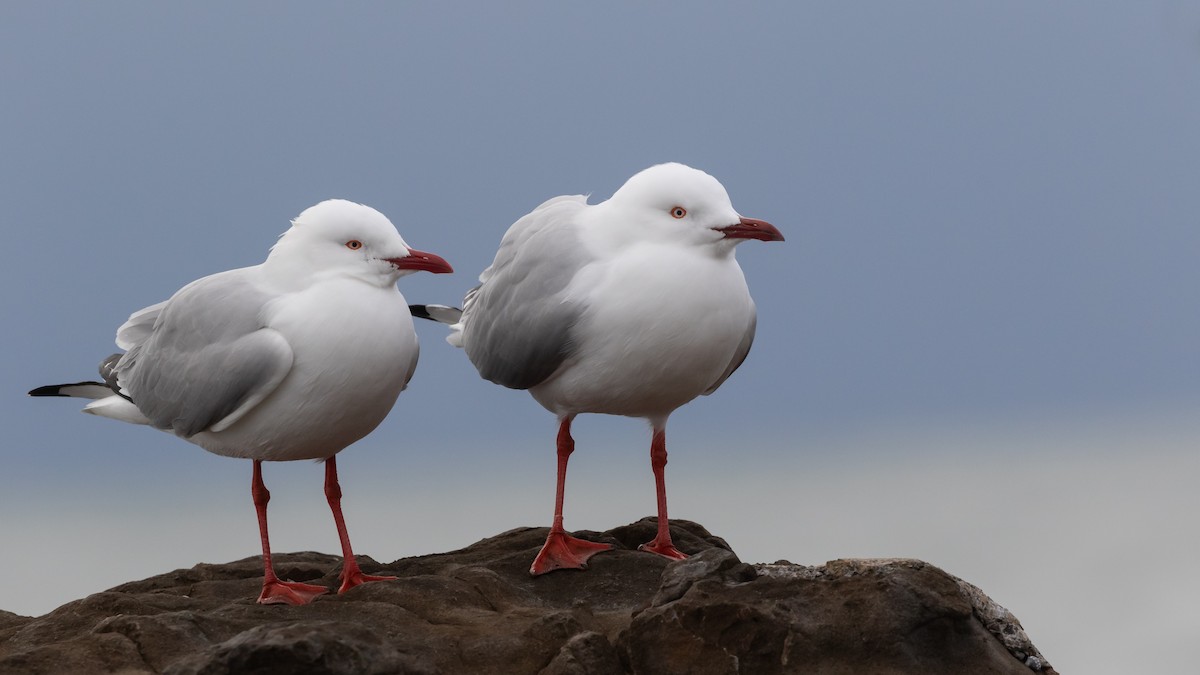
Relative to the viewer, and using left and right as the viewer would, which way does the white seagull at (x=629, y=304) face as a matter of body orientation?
facing the viewer and to the right of the viewer

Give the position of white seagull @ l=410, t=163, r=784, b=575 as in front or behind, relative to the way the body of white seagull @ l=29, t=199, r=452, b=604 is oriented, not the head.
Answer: in front

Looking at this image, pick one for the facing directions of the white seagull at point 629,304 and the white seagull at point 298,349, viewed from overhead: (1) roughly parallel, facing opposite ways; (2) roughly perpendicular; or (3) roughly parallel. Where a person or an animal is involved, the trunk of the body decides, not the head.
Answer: roughly parallel

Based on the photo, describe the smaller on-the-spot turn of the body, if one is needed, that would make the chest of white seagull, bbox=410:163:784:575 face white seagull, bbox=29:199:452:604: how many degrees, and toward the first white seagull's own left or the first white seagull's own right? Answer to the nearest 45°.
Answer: approximately 135° to the first white seagull's own right

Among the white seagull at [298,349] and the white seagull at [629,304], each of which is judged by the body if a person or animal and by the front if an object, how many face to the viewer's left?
0
